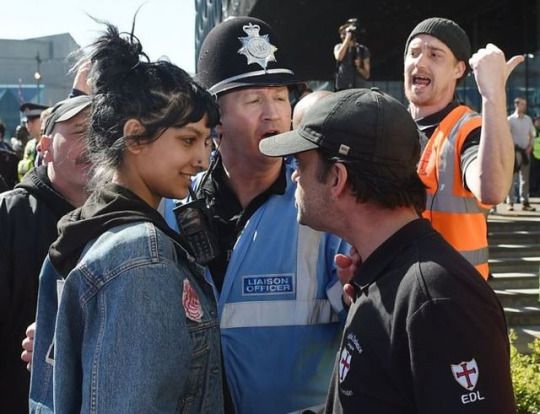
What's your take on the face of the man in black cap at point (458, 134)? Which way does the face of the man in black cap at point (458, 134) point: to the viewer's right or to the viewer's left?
to the viewer's left

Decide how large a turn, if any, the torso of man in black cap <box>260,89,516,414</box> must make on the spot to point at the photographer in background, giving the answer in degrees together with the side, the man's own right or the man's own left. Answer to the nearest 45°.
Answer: approximately 90° to the man's own right

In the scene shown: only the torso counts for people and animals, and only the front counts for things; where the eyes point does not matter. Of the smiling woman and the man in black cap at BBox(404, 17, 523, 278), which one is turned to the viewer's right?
the smiling woman

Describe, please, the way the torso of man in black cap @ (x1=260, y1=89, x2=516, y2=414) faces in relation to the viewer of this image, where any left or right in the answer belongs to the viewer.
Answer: facing to the left of the viewer

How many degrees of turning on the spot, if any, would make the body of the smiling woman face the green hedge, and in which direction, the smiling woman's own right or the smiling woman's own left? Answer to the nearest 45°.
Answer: approximately 45° to the smiling woman's own left

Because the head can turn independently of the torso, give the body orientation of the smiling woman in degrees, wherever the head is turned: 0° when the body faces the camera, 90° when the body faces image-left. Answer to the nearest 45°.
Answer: approximately 270°

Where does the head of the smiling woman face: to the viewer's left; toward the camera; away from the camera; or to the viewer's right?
to the viewer's right

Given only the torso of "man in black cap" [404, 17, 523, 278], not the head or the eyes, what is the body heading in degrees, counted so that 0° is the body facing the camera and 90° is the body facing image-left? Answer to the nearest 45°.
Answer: approximately 45°
